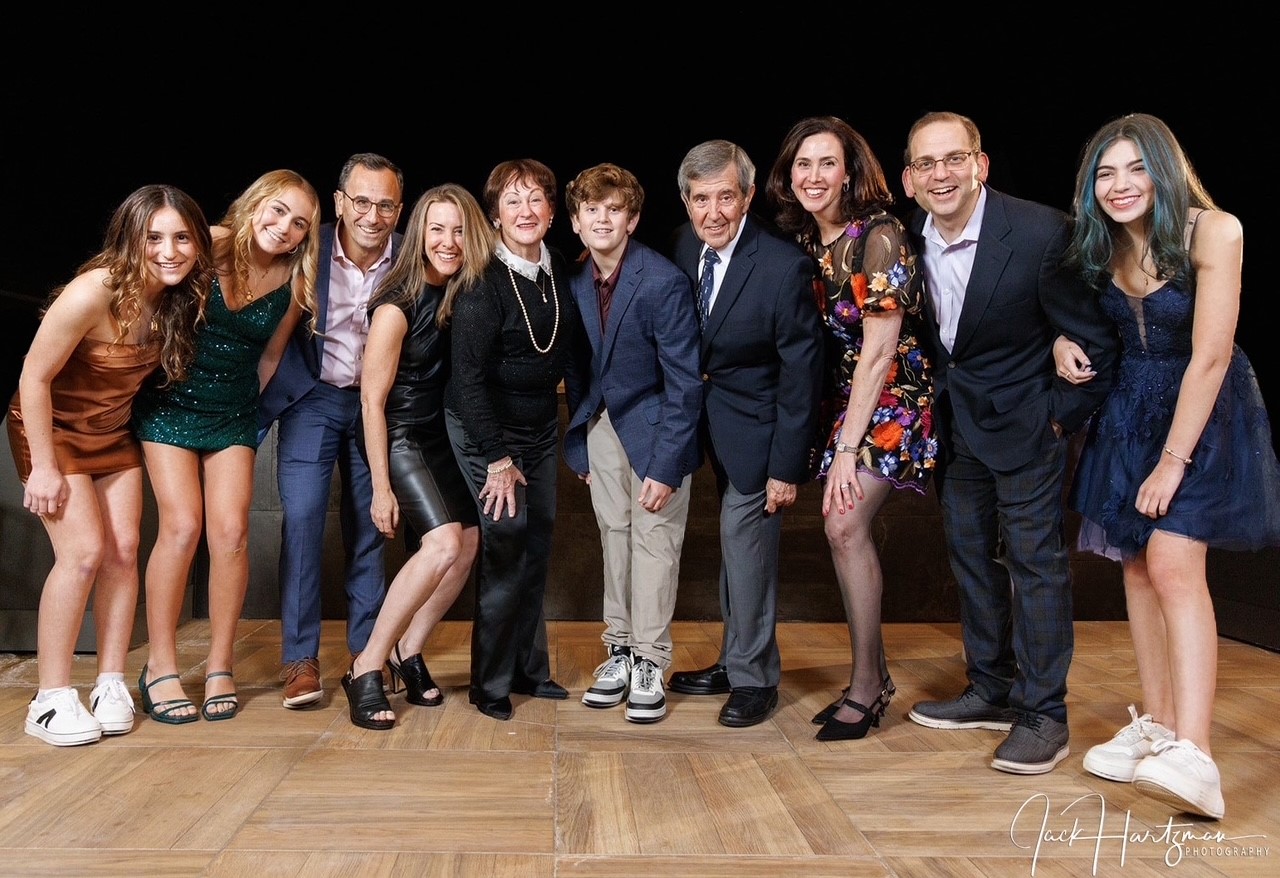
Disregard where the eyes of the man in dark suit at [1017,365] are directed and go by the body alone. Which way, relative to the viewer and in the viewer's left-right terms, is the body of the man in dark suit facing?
facing the viewer and to the left of the viewer

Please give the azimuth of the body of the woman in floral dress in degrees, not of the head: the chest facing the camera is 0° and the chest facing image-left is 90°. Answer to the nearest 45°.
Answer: approximately 45°

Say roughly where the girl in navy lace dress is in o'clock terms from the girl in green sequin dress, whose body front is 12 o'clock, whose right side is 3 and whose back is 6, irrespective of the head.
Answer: The girl in navy lace dress is roughly at 10 o'clock from the girl in green sequin dress.

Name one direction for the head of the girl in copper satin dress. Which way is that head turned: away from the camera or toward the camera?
toward the camera

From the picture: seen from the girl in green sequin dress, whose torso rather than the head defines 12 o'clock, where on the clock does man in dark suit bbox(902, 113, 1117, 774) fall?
The man in dark suit is roughly at 10 o'clock from the girl in green sequin dress.

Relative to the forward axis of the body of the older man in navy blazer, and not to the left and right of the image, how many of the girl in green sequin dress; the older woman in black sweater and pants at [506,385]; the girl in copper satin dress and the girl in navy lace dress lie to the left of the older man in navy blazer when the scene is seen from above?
1

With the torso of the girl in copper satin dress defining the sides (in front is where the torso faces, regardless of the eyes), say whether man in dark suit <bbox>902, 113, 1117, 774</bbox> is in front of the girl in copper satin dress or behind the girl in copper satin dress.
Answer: in front

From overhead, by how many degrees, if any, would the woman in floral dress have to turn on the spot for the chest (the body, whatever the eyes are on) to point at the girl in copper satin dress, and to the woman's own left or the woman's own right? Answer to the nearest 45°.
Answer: approximately 45° to the woman's own right

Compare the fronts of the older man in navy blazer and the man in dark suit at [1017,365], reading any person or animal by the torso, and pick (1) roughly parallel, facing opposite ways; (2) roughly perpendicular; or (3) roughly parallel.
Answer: roughly parallel
